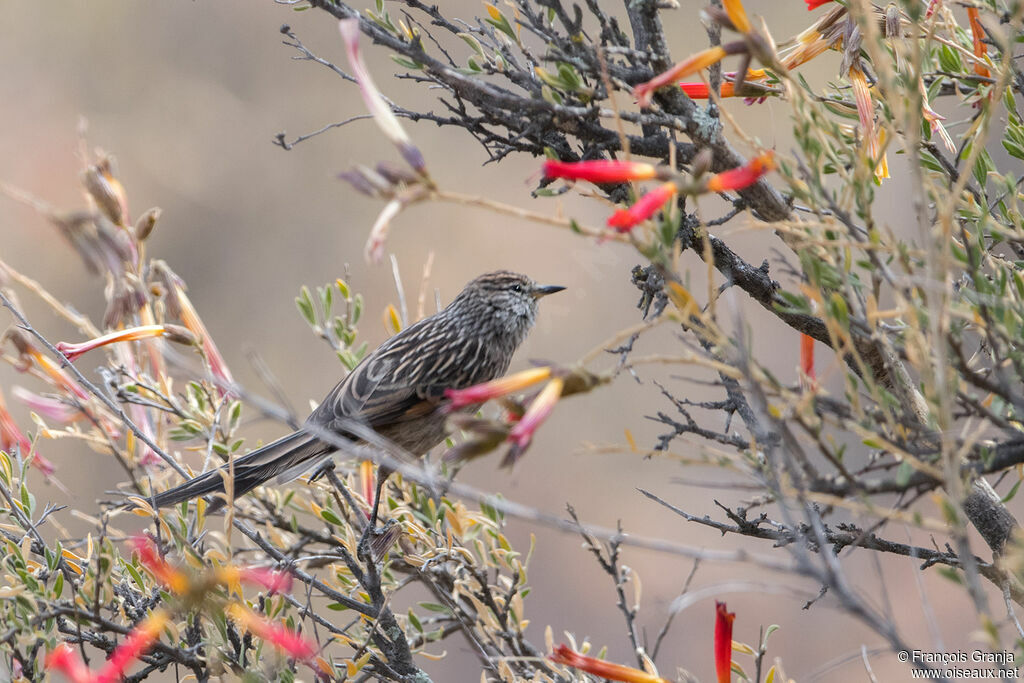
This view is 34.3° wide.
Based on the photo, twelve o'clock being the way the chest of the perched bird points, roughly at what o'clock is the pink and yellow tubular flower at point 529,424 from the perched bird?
The pink and yellow tubular flower is roughly at 3 o'clock from the perched bird.

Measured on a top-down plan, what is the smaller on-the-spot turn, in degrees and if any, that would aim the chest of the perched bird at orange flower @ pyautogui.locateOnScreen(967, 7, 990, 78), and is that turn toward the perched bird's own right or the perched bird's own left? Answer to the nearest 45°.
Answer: approximately 45° to the perched bird's own right

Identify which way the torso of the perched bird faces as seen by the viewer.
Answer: to the viewer's right

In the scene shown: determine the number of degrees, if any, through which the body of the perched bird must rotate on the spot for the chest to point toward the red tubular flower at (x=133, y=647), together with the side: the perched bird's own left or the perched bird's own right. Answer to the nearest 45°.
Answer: approximately 90° to the perched bird's own right

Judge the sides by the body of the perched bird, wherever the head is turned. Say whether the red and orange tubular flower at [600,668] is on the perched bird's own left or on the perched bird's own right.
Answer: on the perched bird's own right

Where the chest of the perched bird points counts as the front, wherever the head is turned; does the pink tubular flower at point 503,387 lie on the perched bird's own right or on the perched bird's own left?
on the perched bird's own right
